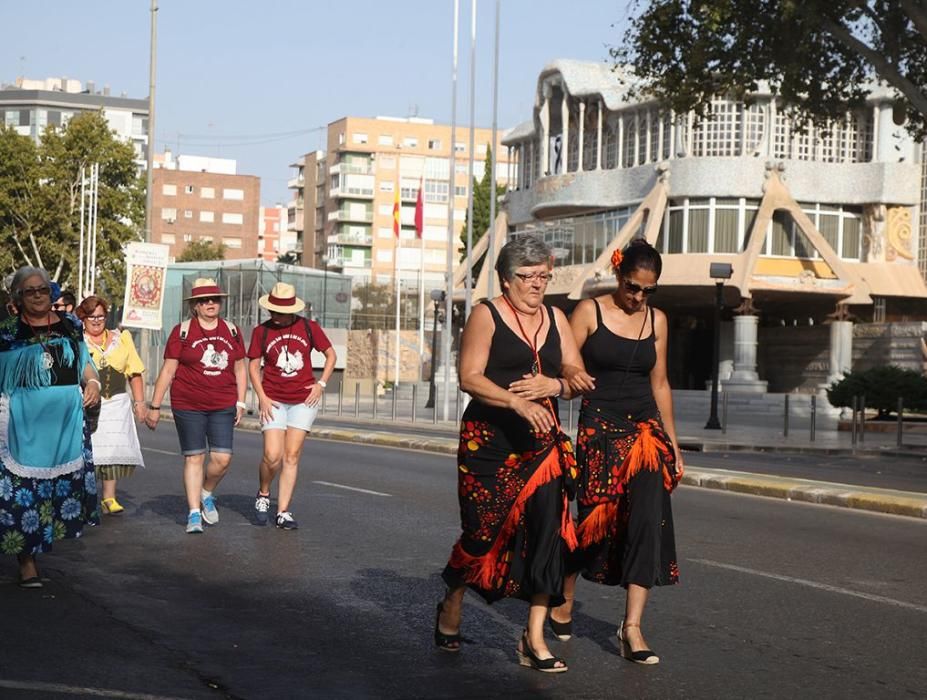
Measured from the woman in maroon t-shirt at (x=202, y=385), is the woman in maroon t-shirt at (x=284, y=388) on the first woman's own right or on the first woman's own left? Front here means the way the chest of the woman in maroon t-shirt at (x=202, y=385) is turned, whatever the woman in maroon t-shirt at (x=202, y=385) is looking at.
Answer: on the first woman's own left

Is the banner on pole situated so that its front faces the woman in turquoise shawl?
yes

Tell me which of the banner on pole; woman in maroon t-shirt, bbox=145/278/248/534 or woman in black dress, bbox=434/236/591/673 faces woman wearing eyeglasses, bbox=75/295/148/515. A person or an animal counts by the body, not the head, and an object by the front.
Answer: the banner on pole

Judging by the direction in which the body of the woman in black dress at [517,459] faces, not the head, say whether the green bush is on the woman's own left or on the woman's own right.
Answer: on the woman's own left

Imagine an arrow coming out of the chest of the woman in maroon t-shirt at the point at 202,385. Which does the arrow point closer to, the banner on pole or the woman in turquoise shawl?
the woman in turquoise shawl

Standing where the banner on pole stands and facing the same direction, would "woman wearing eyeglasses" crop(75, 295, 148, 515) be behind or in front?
in front

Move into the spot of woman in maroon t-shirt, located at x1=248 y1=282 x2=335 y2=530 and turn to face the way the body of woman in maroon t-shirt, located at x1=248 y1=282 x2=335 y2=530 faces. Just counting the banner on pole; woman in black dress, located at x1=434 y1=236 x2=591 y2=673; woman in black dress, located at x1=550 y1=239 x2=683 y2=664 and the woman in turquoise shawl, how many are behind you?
1

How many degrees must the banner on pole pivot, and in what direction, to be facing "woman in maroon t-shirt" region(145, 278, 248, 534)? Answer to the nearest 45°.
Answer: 0° — it already faces them

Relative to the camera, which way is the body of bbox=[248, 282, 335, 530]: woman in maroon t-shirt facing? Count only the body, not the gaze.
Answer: toward the camera

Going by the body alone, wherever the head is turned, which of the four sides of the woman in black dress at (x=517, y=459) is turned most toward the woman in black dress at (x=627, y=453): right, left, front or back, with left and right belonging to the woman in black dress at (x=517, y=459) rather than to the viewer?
left

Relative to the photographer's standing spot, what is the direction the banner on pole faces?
facing the viewer

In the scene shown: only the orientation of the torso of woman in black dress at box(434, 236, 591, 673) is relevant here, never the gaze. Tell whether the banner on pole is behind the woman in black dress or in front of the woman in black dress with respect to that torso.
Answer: behind

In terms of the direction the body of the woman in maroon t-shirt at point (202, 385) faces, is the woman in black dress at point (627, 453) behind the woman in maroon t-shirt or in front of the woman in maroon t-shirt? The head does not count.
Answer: in front
